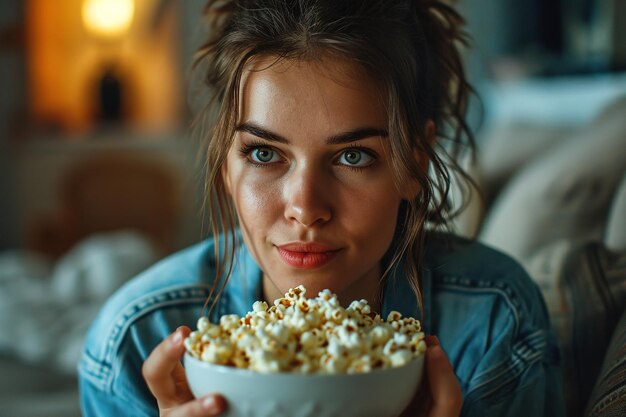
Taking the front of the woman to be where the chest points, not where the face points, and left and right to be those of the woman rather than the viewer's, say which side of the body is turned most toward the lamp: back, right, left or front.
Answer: back

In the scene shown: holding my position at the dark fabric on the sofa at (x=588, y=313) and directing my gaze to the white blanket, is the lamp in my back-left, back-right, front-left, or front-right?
front-right

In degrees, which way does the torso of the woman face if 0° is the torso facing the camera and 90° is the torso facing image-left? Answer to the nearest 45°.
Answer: approximately 0°

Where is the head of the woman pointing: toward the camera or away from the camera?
toward the camera

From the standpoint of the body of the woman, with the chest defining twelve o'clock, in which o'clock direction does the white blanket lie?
The white blanket is roughly at 5 o'clock from the woman.
